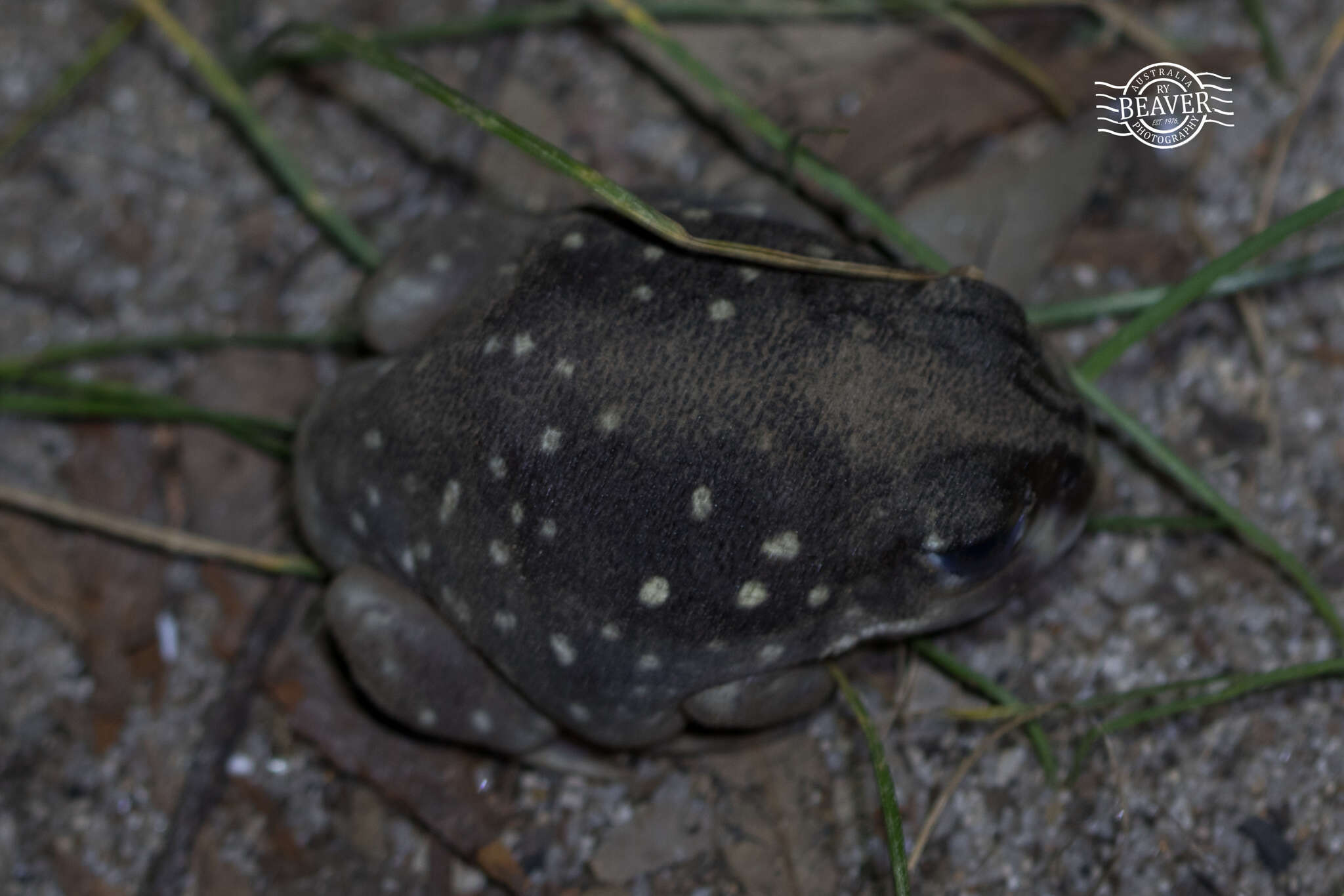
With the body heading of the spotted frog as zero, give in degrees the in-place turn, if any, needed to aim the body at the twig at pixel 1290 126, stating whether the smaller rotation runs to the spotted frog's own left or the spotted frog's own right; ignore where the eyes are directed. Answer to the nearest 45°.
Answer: approximately 45° to the spotted frog's own left

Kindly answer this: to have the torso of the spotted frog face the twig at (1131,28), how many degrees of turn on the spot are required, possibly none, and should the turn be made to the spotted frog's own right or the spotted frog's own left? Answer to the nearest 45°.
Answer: approximately 45° to the spotted frog's own left

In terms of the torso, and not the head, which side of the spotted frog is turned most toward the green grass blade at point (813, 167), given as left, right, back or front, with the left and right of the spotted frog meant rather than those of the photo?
left

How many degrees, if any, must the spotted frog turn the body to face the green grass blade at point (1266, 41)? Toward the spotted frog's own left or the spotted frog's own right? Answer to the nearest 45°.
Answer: approximately 45° to the spotted frog's own left

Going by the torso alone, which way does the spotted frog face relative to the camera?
to the viewer's right

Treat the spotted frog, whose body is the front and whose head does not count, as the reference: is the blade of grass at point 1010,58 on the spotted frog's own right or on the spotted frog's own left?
on the spotted frog's own left
